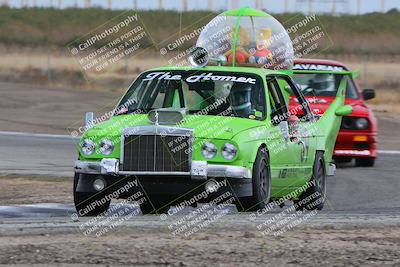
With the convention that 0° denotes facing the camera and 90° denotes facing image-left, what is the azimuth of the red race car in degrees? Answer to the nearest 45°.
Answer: approximately 0°

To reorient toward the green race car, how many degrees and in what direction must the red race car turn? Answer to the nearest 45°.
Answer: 0° — it already faces it
